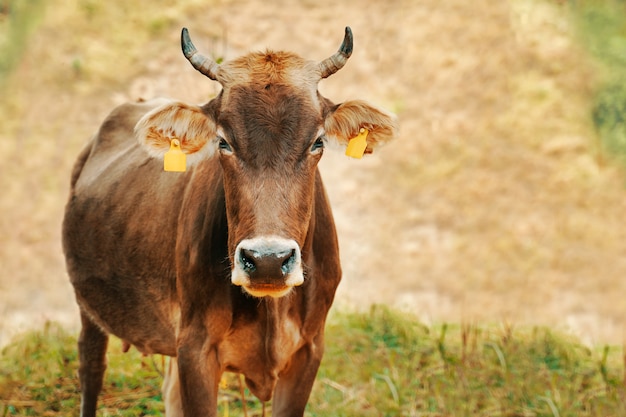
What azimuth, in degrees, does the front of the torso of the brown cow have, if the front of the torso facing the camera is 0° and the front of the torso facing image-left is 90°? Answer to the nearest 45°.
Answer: approximately 315°
